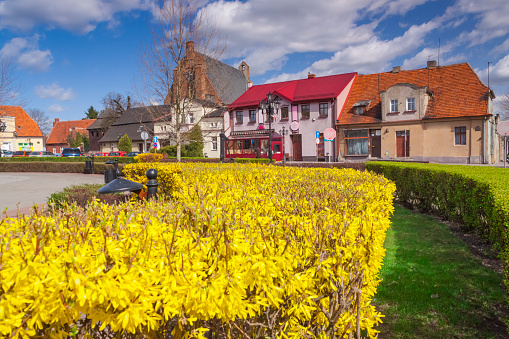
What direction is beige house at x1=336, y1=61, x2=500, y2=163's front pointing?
toward the camera

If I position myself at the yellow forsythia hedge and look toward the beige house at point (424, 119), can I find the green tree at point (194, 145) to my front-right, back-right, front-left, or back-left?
front-left

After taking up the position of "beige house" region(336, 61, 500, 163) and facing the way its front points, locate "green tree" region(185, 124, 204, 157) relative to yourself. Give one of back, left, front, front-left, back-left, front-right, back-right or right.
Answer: right

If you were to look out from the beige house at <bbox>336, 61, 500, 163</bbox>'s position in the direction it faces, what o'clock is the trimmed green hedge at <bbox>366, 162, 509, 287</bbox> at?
The trimmed green hedge is roughly at 12 o'clock from the beige house.

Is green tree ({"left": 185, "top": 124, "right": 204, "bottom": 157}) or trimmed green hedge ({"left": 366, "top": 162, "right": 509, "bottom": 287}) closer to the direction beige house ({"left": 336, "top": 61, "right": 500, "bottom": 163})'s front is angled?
the trimmed green hedge

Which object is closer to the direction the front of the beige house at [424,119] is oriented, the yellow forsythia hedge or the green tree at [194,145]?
the yellow forsythia hedge

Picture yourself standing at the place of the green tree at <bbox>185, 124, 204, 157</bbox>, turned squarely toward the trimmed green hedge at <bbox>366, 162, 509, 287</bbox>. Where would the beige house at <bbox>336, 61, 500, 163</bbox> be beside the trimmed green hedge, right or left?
left

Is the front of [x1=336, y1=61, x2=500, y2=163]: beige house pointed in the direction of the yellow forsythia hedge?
yes
